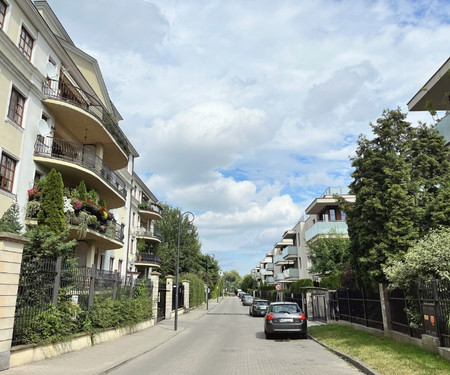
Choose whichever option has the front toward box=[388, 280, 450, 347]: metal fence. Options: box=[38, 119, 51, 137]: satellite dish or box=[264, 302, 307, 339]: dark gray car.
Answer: the satellite dish

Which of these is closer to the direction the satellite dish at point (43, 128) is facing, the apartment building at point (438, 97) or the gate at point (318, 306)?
the apartment building

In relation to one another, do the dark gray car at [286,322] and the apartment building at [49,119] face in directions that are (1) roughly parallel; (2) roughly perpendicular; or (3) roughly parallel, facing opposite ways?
roughly perpendicular

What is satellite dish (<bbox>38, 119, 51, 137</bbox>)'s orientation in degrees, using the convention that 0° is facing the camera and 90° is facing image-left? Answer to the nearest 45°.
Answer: approximately 315°

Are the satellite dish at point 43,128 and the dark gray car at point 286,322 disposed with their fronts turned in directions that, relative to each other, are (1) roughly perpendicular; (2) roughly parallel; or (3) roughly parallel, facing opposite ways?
roughly perpendicular

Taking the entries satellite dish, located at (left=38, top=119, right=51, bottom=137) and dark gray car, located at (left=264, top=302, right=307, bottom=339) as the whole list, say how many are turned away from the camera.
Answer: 1

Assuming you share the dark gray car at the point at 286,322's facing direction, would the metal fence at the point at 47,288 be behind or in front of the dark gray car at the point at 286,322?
behind

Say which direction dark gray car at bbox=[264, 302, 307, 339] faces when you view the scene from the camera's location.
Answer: facing away from the viewer
